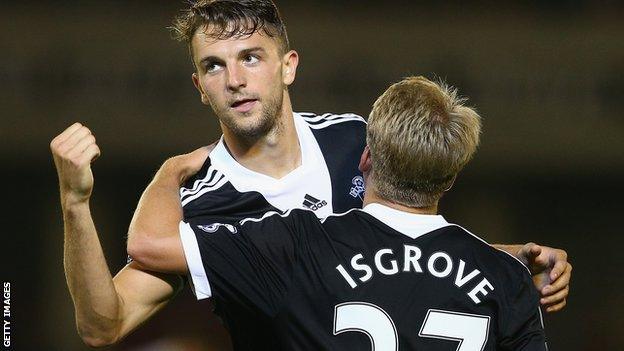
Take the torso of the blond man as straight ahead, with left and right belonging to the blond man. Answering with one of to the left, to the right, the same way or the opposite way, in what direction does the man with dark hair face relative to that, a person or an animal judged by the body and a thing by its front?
the opposite way

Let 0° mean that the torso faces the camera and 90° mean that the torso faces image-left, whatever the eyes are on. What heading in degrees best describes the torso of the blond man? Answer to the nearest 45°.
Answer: approximately 180°

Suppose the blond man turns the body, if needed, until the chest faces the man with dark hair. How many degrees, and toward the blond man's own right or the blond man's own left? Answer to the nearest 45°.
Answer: approximately 45° to the blond man's own left

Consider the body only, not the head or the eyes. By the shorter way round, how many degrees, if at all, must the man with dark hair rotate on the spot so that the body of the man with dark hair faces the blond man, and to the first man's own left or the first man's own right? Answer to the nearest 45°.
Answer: approximately 45° to the first man's own left

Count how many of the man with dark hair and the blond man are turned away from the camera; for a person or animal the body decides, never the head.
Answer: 1

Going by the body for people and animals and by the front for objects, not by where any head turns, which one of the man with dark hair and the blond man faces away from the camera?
the blond man
